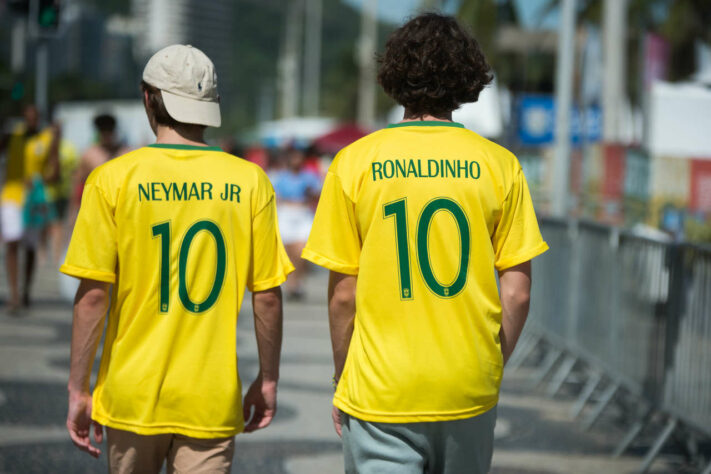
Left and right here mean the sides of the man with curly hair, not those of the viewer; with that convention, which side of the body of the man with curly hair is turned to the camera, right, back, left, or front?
back

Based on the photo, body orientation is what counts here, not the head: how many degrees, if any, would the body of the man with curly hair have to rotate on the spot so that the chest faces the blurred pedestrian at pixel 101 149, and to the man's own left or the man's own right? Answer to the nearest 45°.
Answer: approximately 45° to the man's own left

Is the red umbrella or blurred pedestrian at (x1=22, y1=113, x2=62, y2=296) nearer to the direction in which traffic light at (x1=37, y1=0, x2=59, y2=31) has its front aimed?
the blurred pedestrian

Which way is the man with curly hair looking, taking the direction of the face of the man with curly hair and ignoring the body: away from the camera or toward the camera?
away from the camera

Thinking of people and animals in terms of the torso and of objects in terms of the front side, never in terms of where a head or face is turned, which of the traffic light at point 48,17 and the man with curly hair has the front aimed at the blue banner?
the man with curly hair

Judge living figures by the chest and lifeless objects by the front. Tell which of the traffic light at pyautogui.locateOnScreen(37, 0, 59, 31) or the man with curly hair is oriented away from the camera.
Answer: the man with curly hair
